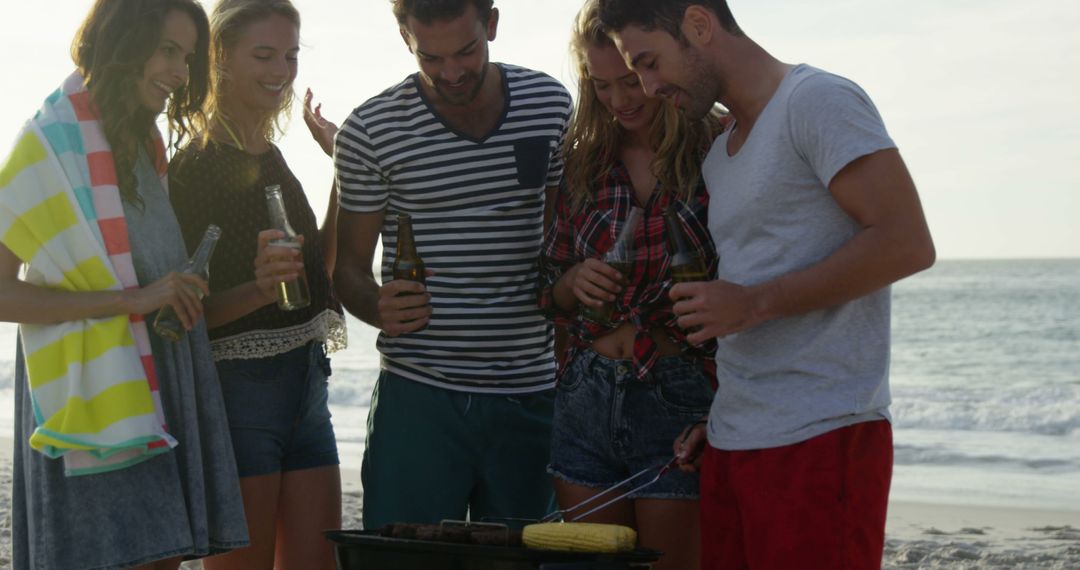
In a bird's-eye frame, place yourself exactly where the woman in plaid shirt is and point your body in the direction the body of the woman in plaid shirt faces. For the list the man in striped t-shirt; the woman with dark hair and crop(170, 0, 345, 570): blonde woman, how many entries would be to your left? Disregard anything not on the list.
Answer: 0

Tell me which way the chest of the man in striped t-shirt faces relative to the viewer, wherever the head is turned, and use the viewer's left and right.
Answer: facing the viewer

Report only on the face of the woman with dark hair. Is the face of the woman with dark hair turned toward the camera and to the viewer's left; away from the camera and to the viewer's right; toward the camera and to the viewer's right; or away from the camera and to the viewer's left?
toward the camera and to the viewer's right

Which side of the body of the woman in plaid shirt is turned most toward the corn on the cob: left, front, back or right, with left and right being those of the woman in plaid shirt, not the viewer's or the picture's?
front

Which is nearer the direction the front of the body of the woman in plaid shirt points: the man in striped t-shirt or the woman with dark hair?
the woman with dark hair

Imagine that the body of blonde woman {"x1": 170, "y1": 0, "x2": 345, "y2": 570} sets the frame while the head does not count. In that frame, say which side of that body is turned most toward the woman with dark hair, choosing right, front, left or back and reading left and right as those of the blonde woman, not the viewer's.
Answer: right

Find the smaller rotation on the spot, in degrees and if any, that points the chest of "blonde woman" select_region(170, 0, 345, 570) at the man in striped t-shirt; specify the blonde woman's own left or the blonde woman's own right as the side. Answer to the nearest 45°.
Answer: approximately 45° to the blonde woman's own left

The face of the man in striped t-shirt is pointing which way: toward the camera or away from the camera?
toward the camera

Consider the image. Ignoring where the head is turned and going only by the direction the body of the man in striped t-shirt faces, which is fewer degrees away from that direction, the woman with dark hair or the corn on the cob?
the corn on the cob

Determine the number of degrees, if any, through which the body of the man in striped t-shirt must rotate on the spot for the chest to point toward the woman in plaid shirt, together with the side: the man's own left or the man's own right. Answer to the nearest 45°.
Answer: approximately 45° to the man's own left

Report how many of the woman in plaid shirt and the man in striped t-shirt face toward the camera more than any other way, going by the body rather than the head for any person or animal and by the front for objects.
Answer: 2

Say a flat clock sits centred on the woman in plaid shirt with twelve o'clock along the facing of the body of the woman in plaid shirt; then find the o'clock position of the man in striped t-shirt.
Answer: The man in striped t-shirt is roughly at 4 o'clock from the woman in plaid shirt.

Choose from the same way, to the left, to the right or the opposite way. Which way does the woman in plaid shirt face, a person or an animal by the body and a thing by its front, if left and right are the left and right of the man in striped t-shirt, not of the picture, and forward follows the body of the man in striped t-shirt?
the same way

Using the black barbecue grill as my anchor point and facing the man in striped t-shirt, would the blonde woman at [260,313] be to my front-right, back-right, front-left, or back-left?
front-left

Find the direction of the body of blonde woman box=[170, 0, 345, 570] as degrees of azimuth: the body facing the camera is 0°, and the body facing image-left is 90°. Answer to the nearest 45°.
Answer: approximately 315°

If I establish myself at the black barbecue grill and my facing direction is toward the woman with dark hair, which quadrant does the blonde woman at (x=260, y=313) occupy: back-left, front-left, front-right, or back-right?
front-right

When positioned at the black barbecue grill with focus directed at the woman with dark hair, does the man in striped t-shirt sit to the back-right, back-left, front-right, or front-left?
front-right
